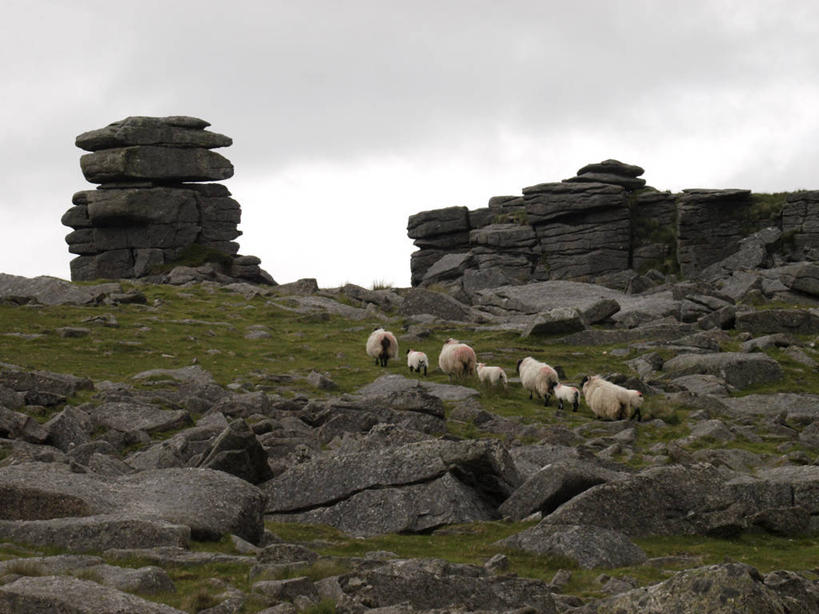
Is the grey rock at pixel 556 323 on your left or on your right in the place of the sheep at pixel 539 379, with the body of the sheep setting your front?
on your right

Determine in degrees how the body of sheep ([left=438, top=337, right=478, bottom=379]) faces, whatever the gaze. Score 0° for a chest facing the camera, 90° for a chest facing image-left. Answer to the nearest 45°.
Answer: approximately 135°

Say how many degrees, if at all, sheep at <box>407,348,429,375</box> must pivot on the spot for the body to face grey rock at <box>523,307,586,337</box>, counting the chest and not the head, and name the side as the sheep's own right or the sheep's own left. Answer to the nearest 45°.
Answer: approximately 90° to the sheep's own right

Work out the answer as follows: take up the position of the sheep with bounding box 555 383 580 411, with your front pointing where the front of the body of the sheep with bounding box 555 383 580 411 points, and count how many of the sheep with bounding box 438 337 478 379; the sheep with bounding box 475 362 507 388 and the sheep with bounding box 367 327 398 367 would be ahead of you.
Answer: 3

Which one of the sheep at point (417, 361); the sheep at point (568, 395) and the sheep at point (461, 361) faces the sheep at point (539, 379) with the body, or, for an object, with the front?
the sheep at point (568, 395)

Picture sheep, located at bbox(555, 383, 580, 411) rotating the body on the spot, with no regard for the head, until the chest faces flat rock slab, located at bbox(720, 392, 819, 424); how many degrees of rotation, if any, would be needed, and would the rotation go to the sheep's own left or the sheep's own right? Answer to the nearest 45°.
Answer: approximately 135° to the sheep's own right

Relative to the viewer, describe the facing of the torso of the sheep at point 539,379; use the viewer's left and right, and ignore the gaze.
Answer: facing away from the viewer and to the left of the viewer

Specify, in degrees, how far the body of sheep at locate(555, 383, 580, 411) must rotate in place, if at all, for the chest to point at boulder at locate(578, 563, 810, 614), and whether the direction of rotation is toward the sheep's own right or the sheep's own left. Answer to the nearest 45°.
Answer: approximately 135° to the sheep's own left

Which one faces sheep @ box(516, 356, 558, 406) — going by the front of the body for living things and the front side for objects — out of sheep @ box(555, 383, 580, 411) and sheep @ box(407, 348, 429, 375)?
sheep @ box(555, 383, 580, 411)

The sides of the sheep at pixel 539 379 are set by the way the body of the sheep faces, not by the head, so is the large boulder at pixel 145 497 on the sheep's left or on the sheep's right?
on the sheep's left

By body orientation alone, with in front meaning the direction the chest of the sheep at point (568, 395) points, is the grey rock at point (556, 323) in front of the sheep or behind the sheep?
in front

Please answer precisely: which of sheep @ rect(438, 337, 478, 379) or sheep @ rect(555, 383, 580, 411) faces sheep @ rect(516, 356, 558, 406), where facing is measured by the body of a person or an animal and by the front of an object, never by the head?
sheep @ rect(555, 383, 580, 411)

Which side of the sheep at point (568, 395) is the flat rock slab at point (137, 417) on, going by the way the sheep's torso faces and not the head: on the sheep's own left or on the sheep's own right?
on the sheep's own left

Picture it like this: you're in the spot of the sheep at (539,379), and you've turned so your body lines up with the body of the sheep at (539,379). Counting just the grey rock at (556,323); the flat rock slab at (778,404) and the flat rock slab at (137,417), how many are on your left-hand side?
1

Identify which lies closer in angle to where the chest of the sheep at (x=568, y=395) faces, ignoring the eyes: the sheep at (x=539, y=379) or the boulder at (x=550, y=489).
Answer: the sheep

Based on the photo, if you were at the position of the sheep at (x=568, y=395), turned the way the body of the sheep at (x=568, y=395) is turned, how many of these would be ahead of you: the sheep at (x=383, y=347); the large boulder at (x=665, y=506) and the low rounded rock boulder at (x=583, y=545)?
1

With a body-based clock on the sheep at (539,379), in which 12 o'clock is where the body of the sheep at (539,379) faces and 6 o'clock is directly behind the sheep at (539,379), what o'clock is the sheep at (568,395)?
the sheep at (568,395) is roughly at 6 o'clock from the sheep at (539,379).
